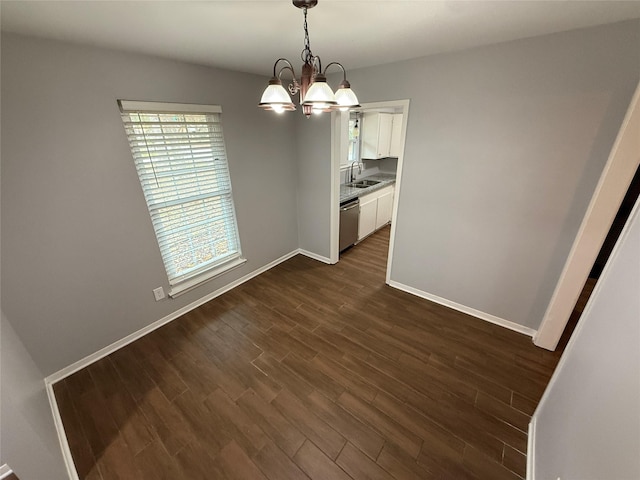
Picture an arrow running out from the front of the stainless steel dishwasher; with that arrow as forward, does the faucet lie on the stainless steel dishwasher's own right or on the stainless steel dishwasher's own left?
on the stainless steel dishwasher's own left

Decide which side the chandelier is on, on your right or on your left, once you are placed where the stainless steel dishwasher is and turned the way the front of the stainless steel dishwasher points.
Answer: on your right

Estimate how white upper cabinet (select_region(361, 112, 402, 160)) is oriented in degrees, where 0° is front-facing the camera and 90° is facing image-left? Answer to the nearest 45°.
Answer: approximately 315°

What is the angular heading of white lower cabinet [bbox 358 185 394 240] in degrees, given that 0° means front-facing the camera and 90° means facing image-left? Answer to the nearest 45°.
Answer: approximately 315°

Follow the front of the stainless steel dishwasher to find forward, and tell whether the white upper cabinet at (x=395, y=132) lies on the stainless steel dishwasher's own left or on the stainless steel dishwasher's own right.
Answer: on the stainless steel dishwasher's own left

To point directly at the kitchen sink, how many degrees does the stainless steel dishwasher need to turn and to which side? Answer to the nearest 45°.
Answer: approximately 135° to its left
